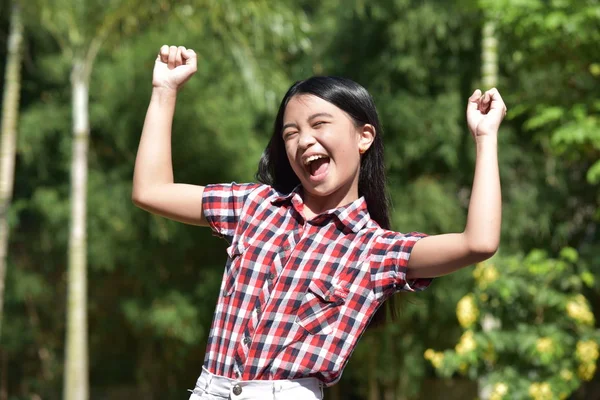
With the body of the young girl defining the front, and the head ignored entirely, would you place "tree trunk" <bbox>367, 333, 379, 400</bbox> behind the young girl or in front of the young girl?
behind

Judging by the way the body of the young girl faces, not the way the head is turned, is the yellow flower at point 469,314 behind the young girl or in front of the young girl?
behind

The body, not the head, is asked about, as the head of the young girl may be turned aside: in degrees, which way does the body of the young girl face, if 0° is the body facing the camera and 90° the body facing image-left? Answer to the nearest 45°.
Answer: approximately 45°

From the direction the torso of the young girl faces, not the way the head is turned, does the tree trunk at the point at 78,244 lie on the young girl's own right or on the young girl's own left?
on the young girl's own right

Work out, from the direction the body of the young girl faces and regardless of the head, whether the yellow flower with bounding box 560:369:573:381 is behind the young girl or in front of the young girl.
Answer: behind

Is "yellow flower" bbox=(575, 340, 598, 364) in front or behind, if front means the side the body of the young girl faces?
behind
